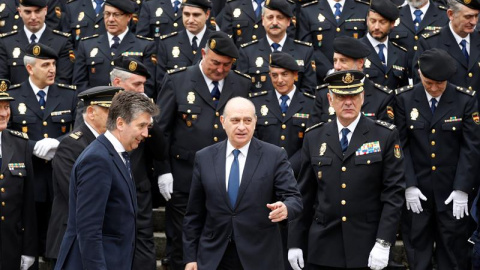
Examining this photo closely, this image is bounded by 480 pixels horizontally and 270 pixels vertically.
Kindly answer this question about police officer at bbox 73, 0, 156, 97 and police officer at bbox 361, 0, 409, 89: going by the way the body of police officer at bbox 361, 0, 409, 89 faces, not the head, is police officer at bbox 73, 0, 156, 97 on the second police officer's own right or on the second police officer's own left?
on the second police officer's own right

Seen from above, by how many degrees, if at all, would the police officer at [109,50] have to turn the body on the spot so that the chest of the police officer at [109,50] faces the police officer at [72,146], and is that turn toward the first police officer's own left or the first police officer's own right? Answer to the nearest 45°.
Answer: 0° — they already face them
